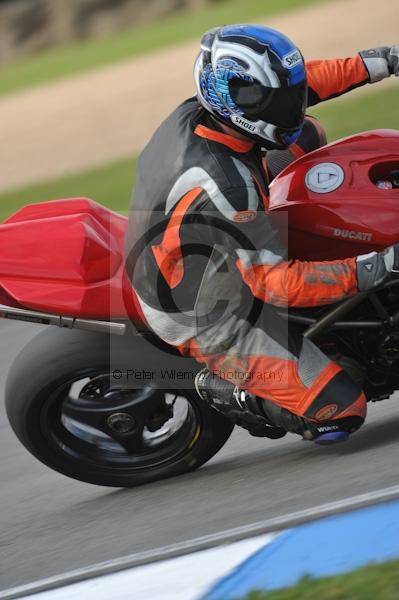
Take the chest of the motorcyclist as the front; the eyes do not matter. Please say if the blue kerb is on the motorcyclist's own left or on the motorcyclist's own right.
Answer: on the motorcyclist's own right

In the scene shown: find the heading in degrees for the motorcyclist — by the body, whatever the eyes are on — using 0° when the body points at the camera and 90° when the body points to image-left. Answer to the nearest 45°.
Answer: approximately 270°
